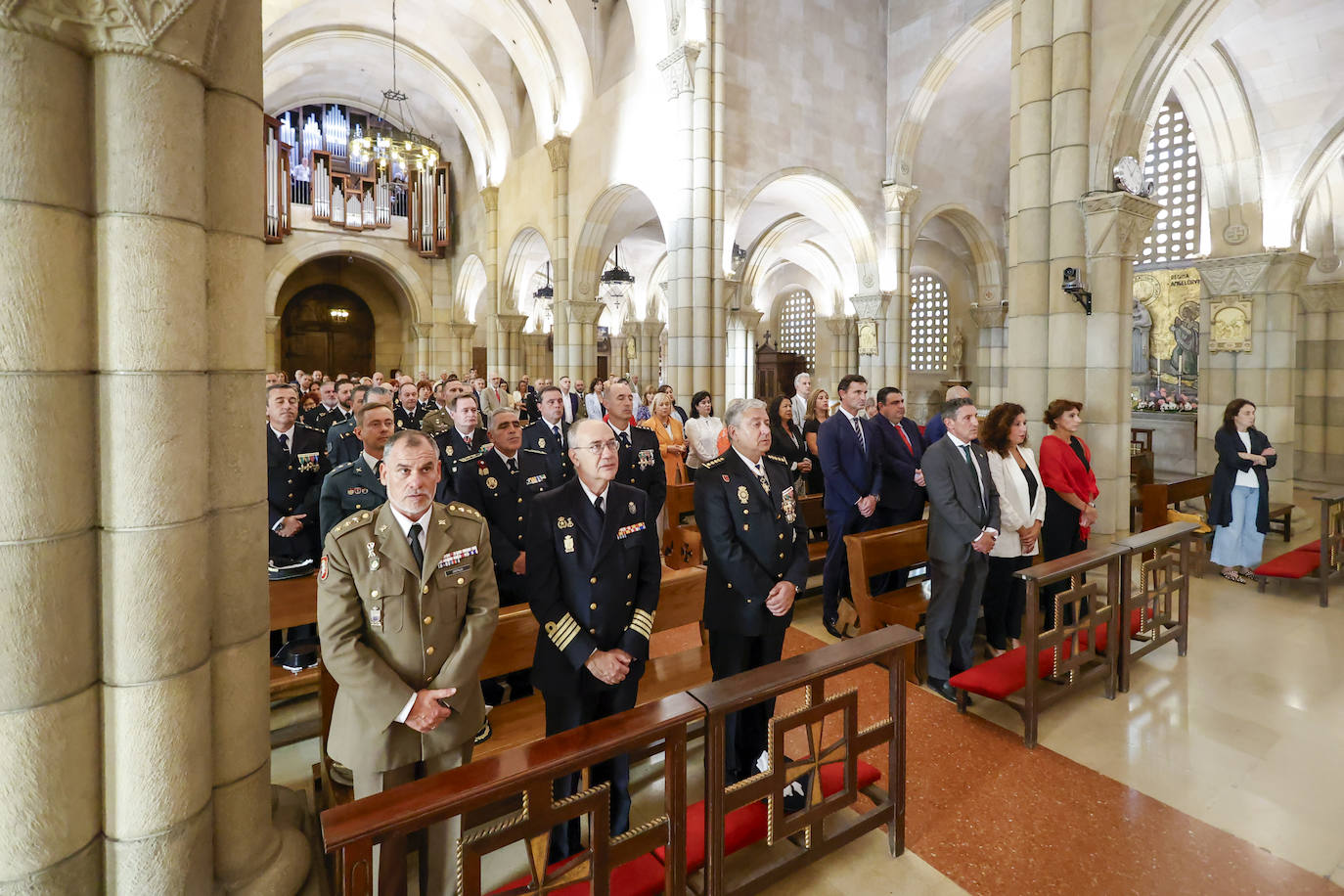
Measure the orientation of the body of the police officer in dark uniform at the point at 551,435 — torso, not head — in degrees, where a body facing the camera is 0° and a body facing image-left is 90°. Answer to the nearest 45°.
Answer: approximately 315°

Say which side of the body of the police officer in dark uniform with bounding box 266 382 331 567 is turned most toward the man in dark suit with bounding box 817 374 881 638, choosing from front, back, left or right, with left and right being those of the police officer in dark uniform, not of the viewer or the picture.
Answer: left

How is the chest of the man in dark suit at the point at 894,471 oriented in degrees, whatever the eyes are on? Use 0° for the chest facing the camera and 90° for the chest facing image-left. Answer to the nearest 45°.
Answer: approximately 315°

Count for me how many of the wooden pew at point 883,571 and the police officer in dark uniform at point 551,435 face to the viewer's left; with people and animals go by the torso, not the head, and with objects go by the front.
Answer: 0

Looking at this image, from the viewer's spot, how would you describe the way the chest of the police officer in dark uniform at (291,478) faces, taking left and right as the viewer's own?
facing the viewer

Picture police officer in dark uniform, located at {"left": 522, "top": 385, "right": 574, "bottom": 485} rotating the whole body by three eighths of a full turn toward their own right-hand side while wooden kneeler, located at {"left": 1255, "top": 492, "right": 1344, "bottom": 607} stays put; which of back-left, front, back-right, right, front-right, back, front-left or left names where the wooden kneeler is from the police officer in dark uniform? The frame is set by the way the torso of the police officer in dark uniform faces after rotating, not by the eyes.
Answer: back

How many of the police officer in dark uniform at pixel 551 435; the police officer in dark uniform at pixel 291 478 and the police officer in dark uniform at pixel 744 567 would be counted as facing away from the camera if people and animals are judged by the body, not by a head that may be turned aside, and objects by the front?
0

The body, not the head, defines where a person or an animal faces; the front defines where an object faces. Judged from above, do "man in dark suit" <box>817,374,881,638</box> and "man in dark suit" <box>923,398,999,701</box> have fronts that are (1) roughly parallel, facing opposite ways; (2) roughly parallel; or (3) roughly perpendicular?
roughly parallel
